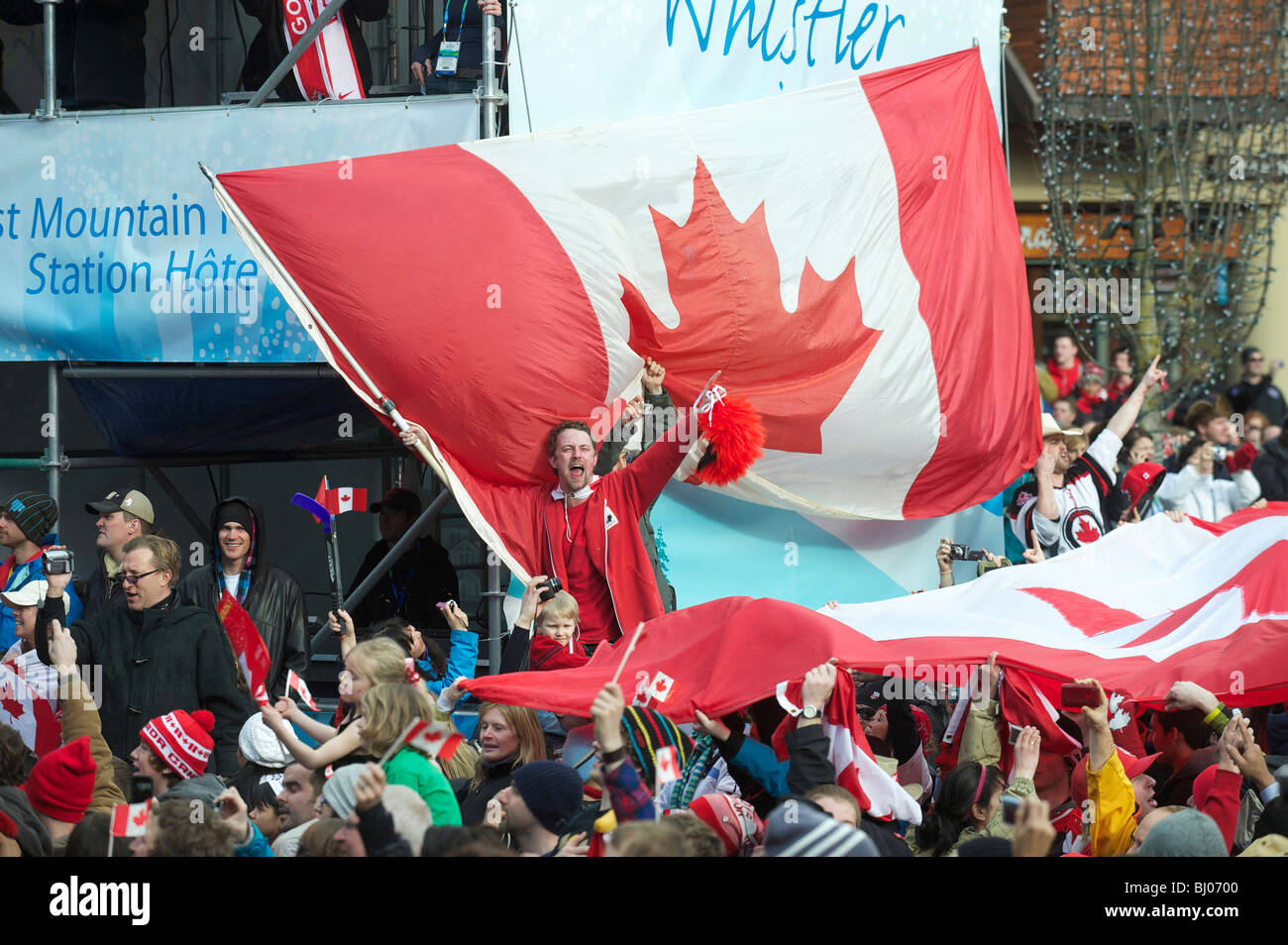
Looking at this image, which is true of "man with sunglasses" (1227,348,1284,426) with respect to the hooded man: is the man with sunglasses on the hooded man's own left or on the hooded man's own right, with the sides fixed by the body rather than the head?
on the hooded man's own left

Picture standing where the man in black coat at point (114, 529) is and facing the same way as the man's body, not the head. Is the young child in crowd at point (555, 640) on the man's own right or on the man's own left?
on the man's own left

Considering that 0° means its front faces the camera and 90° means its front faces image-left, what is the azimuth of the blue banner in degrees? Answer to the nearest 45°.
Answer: approximately 0°

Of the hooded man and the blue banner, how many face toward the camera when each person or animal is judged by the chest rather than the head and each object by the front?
2

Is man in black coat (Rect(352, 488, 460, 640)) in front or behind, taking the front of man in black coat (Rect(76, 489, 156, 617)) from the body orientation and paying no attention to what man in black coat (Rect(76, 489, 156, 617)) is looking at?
behind

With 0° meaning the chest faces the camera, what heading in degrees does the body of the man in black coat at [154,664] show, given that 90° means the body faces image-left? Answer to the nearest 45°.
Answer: approximately 45°

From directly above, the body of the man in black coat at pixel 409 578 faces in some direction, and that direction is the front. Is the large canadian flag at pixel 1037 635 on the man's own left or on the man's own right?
on the man's own left

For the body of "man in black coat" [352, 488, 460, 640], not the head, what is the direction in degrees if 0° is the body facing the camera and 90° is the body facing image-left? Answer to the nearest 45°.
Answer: approximately 45°

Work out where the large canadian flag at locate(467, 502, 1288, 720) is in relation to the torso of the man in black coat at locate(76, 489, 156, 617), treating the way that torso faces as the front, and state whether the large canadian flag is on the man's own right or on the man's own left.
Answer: on the man's own left

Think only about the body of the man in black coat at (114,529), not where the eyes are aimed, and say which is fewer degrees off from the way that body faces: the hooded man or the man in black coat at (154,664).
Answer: the man in black coat

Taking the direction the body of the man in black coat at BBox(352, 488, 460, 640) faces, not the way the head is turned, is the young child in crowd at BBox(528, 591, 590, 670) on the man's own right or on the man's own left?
on the man's own left

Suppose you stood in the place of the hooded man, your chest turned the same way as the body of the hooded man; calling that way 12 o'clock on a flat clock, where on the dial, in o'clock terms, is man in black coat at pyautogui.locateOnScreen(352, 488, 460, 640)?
The man in black coat is roughly at 7 o'clock from the hooded man.
